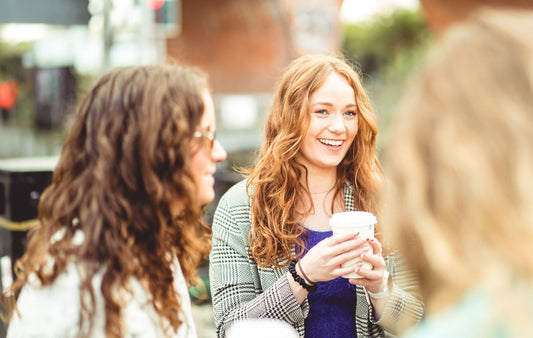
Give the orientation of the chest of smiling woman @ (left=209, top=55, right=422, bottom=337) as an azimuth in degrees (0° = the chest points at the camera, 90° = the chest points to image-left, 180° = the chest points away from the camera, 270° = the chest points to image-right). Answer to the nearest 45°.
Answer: approximately 315°
